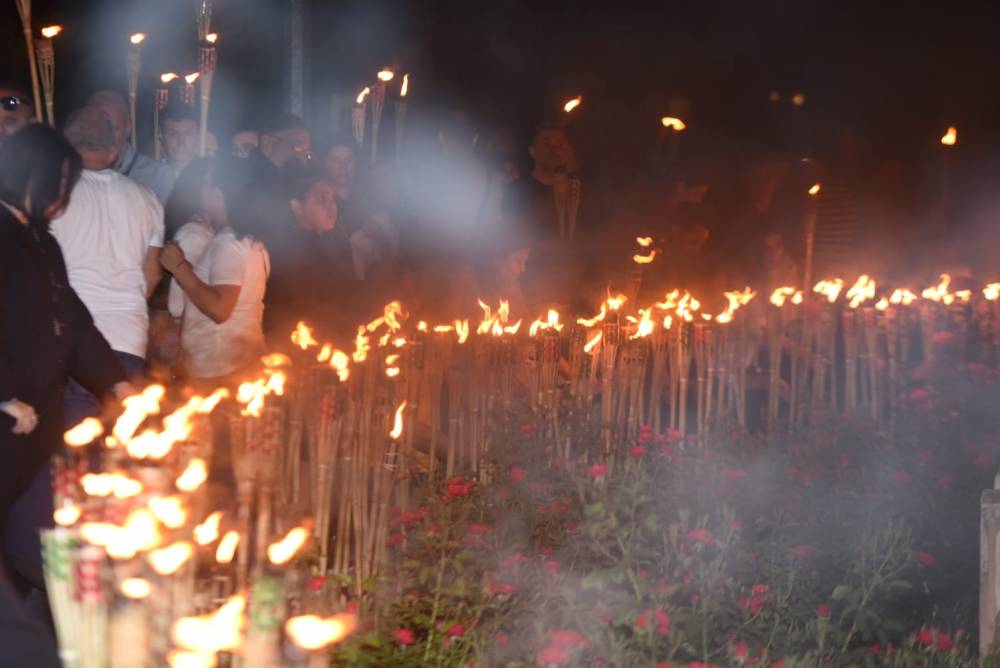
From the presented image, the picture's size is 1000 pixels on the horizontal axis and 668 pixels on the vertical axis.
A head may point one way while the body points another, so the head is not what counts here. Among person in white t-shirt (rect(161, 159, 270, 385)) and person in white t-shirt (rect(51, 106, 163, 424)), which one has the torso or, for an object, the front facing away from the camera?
person in white t-shirt (rect(51, 106, 163, 424))

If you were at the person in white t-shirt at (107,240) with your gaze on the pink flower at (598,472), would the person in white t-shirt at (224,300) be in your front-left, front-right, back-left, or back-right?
front-left

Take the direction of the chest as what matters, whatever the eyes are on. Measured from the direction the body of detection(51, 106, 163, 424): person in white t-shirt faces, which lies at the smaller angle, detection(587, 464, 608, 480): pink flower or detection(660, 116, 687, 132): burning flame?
the burning flame

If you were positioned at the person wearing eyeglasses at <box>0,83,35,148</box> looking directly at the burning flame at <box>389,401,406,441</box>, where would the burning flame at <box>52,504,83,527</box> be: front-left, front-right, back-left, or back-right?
front-right

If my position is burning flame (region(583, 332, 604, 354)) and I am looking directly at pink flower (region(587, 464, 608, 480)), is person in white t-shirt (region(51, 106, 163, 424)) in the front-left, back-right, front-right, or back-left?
front-right

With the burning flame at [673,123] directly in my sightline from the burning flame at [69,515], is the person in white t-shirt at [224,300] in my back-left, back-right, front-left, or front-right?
front-left

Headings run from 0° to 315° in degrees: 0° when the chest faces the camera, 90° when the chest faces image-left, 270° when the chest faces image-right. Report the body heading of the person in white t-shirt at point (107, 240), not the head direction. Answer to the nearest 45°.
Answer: approximately 180°

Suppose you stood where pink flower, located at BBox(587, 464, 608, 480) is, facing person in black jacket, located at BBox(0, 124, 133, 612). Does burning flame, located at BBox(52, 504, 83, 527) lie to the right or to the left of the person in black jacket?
left
